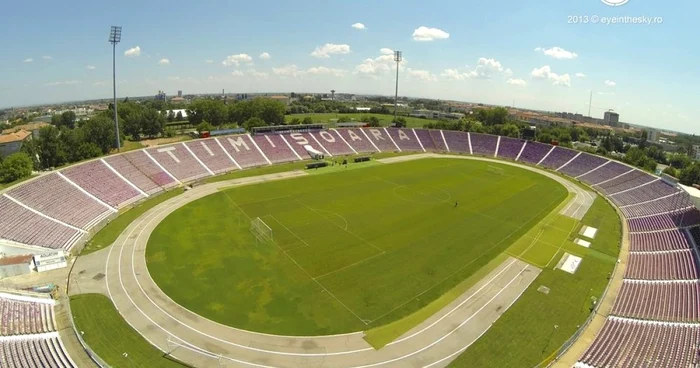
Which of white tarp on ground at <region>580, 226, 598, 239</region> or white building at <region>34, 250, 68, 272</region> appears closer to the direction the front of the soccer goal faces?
the white tarp on ground

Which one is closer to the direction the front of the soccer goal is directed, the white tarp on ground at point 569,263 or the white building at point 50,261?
the white tarp on ground

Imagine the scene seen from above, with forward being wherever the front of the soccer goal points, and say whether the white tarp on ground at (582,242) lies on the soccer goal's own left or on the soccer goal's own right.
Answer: on the soccer goal's own right

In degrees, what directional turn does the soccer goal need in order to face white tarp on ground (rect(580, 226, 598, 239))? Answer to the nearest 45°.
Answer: approximately 45° to its right

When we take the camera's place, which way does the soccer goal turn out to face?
facing away from the viewer and to the right of the viewer

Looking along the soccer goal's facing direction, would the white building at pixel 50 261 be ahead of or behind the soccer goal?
behind

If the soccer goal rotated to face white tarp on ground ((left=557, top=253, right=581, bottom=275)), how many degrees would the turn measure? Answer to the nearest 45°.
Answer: approximately 45° to its right
